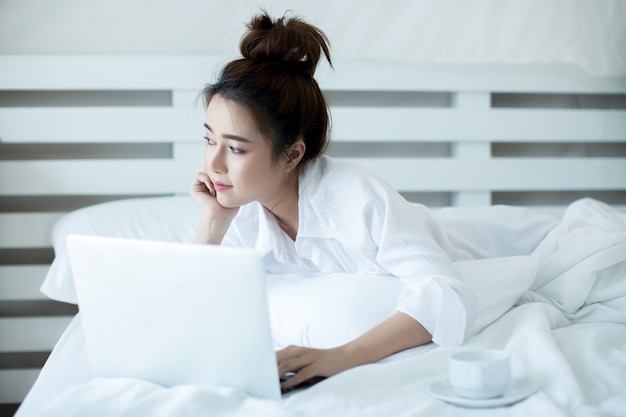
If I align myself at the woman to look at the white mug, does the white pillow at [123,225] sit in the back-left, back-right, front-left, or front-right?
back-right

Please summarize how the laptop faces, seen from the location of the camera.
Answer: facing away from the viewer and to the right of the viewer

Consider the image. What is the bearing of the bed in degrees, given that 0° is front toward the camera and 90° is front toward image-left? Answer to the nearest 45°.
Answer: approximately 0°
